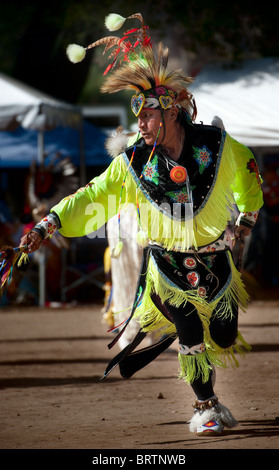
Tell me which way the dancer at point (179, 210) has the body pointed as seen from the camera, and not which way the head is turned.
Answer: toward the camera

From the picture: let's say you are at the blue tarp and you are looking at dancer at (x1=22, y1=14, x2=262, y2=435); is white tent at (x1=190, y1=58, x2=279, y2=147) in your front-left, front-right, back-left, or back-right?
front-left

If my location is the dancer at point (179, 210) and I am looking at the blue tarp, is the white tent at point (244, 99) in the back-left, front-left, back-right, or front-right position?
front-right

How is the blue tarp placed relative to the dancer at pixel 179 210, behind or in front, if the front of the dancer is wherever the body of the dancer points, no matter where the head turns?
behind

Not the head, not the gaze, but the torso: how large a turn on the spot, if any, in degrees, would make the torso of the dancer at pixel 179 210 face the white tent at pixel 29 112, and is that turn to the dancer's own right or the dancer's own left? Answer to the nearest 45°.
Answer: approximately 180°

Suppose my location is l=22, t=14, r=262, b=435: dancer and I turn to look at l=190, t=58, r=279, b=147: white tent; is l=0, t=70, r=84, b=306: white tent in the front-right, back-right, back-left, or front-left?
front-left

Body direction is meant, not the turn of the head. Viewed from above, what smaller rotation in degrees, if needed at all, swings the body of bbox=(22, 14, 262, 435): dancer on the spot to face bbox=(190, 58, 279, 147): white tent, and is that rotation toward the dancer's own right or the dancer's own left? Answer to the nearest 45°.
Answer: approximately 180°
